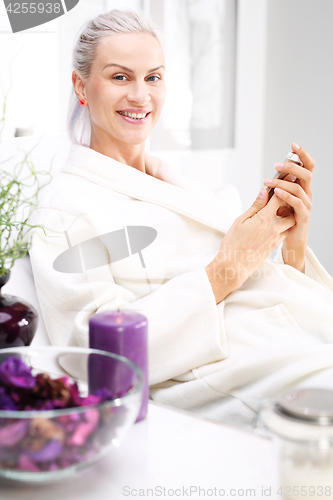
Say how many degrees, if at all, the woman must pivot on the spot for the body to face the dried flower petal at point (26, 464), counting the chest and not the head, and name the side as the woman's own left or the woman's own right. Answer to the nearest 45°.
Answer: approximately 45° to the woman's own right

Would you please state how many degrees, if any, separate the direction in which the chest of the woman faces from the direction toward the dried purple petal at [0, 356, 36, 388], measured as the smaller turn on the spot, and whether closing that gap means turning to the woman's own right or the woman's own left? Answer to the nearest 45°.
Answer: approximately 45° to the woman's own right

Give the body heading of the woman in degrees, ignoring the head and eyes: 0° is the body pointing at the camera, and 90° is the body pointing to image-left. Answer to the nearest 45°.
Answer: approximately 315°

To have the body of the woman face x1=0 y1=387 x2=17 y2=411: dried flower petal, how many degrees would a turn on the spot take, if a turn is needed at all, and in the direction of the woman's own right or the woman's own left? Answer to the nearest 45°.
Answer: approximately 45° to the woman's own right

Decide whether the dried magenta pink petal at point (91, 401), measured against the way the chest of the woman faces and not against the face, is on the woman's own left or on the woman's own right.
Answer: on the woman's own right

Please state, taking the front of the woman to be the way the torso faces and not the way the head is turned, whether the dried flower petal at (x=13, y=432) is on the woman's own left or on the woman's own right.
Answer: on the woman's own right

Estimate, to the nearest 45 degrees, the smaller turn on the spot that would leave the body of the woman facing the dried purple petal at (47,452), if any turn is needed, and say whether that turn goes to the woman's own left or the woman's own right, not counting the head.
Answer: approximately 45° to the woman's own right

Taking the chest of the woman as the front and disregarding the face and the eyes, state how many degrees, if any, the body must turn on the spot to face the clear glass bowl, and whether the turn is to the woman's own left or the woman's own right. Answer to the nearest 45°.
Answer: approximately 45° to the woman's own right

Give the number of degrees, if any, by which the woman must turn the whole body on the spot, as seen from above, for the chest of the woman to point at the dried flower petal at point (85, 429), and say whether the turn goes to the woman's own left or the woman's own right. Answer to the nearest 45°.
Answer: approximately 45° to the woman's own right
